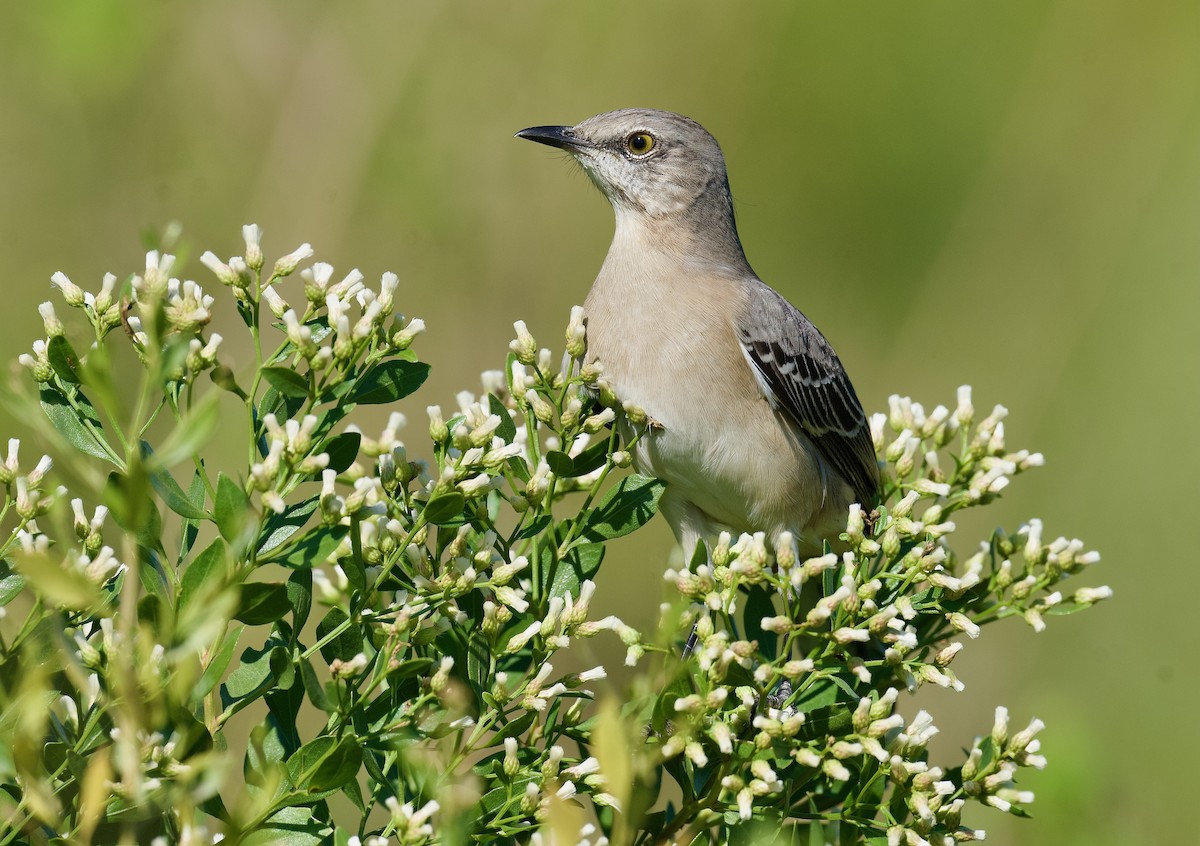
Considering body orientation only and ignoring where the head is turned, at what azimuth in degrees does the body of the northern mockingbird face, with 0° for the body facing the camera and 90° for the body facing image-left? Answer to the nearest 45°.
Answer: approximately 45°
